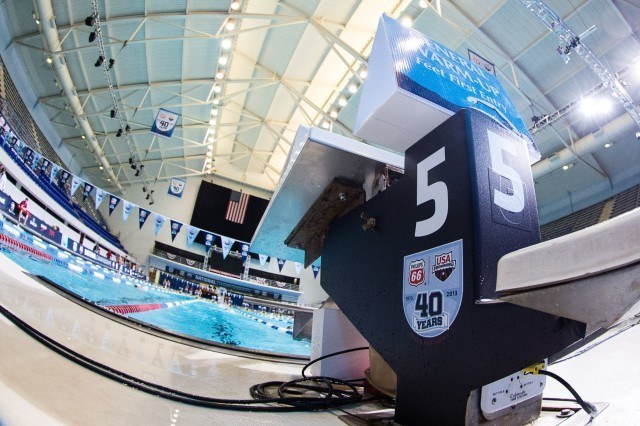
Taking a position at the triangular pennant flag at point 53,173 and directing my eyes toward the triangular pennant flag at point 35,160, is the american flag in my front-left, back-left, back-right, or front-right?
back-left

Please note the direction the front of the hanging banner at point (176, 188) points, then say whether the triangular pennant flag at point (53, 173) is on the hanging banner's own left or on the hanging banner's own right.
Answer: on the hanging banner's own right

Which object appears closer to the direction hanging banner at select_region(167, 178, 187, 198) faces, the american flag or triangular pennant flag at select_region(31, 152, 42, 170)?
the triangular pennant flag

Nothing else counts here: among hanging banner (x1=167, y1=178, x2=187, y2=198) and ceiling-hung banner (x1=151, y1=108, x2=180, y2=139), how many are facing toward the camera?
2
